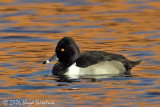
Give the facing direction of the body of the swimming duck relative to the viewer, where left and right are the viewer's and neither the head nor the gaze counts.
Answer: facing to the left of the viewer
